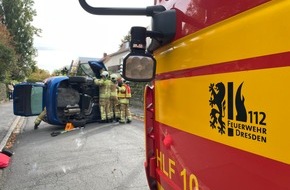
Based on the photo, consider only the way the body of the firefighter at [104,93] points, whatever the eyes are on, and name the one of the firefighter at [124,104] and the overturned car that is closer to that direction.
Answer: the overturned car

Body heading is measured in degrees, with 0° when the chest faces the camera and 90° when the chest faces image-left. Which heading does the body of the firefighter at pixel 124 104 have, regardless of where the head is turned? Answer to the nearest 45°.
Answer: approximately 135°

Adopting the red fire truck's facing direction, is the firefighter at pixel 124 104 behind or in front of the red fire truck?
in front

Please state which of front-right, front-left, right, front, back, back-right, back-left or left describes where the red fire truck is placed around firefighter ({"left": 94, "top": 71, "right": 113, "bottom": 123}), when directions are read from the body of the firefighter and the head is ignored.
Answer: back-left

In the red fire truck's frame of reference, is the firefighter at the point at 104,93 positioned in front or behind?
in front

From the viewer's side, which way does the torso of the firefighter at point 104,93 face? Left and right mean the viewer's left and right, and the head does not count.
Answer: facing away from the viewer and to the left of the viewer

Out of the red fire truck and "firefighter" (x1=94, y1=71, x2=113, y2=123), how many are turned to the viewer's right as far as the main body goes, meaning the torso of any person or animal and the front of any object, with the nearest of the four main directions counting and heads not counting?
0

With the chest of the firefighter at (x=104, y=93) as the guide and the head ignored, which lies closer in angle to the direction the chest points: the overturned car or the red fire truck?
the overturned car
